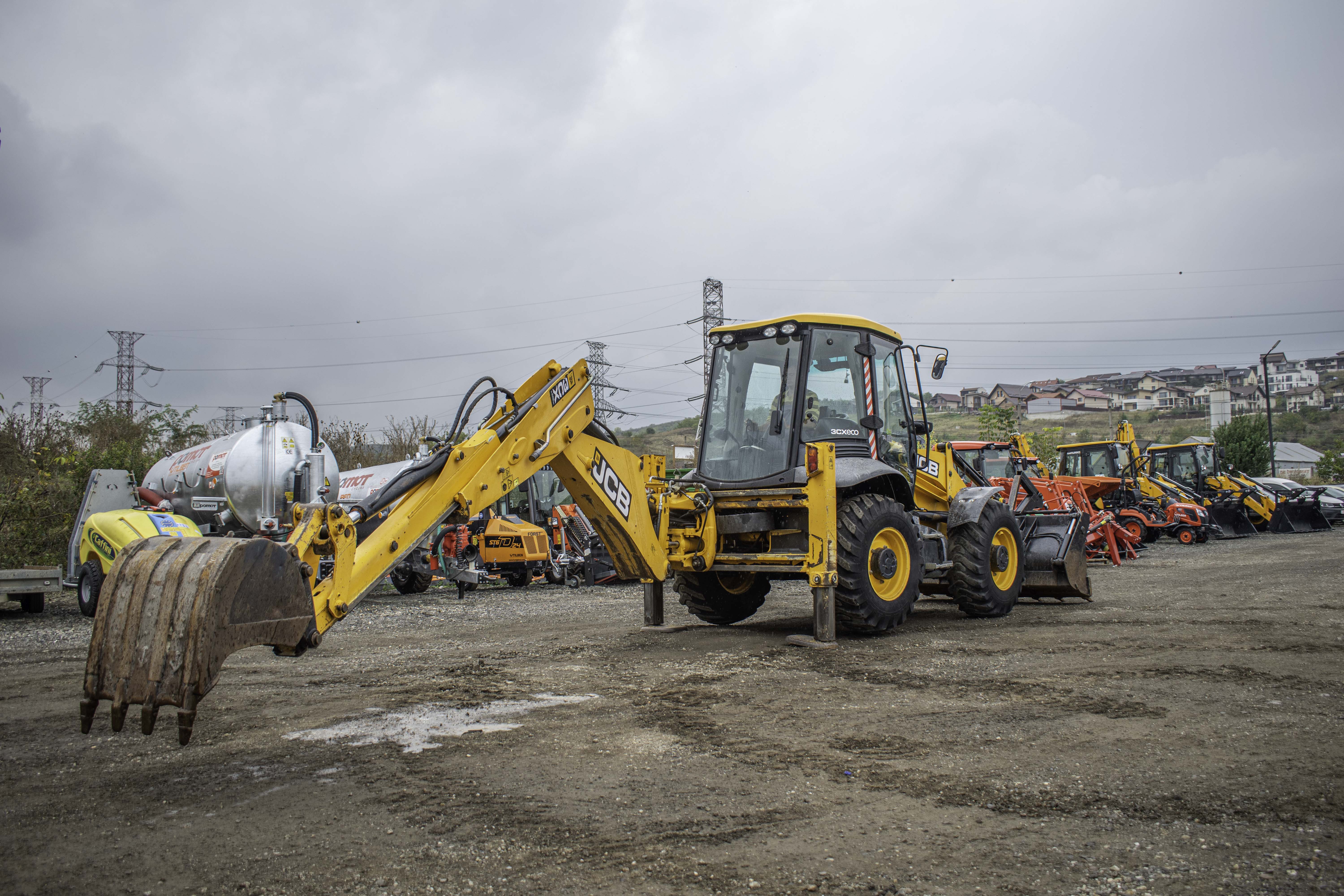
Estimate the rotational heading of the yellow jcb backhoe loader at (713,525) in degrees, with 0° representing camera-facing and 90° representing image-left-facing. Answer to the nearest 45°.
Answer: approximately 225°

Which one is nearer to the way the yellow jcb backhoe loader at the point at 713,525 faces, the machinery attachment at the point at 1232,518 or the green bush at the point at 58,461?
the machinery attachment

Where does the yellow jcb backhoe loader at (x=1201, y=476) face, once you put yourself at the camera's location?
facing the viewer and to the right of the viewer

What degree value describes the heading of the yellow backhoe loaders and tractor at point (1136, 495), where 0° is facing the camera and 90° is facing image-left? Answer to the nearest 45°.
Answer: approximately 315°

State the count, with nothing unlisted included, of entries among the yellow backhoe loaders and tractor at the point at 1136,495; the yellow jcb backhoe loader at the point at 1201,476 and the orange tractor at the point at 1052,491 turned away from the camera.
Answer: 0

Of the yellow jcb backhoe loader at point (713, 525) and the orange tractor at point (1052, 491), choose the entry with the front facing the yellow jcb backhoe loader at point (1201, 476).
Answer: the yellow jcb backhoe loader at point (713, 525)

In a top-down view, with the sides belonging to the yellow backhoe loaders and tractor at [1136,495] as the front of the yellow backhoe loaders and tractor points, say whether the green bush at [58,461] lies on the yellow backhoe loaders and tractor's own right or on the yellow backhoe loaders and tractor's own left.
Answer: on the yellow backhoe loaders and tractor's own right

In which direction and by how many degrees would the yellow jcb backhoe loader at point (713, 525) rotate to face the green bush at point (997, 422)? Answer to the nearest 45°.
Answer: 0° — it already faces it

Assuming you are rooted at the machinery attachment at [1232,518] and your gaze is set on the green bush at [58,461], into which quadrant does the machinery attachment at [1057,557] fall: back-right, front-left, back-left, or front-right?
front-left

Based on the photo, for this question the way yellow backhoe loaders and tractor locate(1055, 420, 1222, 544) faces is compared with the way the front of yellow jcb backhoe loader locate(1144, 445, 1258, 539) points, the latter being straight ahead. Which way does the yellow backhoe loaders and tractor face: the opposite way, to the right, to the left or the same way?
the same way

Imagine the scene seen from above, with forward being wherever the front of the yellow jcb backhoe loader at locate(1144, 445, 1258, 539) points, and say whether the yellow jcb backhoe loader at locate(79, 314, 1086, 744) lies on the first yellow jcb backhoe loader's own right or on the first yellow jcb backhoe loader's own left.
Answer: on the first yellow jcb backhoe loader's own right

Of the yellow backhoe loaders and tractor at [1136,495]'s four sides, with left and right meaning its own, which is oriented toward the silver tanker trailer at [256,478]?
right

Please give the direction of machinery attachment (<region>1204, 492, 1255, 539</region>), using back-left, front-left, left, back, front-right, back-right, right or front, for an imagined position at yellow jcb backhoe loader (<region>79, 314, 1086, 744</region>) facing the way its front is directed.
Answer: front

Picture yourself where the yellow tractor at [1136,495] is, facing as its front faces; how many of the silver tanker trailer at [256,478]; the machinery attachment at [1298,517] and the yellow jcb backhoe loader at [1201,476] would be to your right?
1

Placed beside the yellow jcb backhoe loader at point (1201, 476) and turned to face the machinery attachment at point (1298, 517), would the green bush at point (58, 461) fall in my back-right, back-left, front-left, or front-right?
back-right

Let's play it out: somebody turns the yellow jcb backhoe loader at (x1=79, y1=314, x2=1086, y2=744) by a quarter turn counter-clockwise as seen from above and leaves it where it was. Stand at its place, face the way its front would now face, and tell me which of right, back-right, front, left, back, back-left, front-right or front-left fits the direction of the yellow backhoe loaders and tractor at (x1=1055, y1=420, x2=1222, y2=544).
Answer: right
